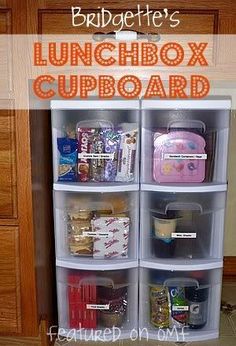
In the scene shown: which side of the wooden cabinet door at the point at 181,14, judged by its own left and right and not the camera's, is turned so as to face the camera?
front

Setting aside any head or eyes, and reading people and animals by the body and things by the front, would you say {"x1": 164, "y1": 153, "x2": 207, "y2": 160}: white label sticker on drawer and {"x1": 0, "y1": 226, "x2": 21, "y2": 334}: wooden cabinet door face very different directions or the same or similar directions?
same or similar directions

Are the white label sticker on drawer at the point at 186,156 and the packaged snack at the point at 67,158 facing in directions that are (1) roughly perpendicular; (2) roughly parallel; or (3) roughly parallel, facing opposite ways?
roughly parallel

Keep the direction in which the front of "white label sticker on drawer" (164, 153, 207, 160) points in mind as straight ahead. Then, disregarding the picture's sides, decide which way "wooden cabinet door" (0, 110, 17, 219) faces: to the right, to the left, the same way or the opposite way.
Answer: the same way

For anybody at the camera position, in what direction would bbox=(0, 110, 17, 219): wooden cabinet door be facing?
facing the viewer

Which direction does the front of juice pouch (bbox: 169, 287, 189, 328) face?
toward the camera

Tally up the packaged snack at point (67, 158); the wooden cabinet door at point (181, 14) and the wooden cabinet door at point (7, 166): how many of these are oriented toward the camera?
3

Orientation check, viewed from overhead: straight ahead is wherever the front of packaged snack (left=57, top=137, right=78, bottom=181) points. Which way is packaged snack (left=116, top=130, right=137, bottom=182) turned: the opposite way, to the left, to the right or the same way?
the same way
